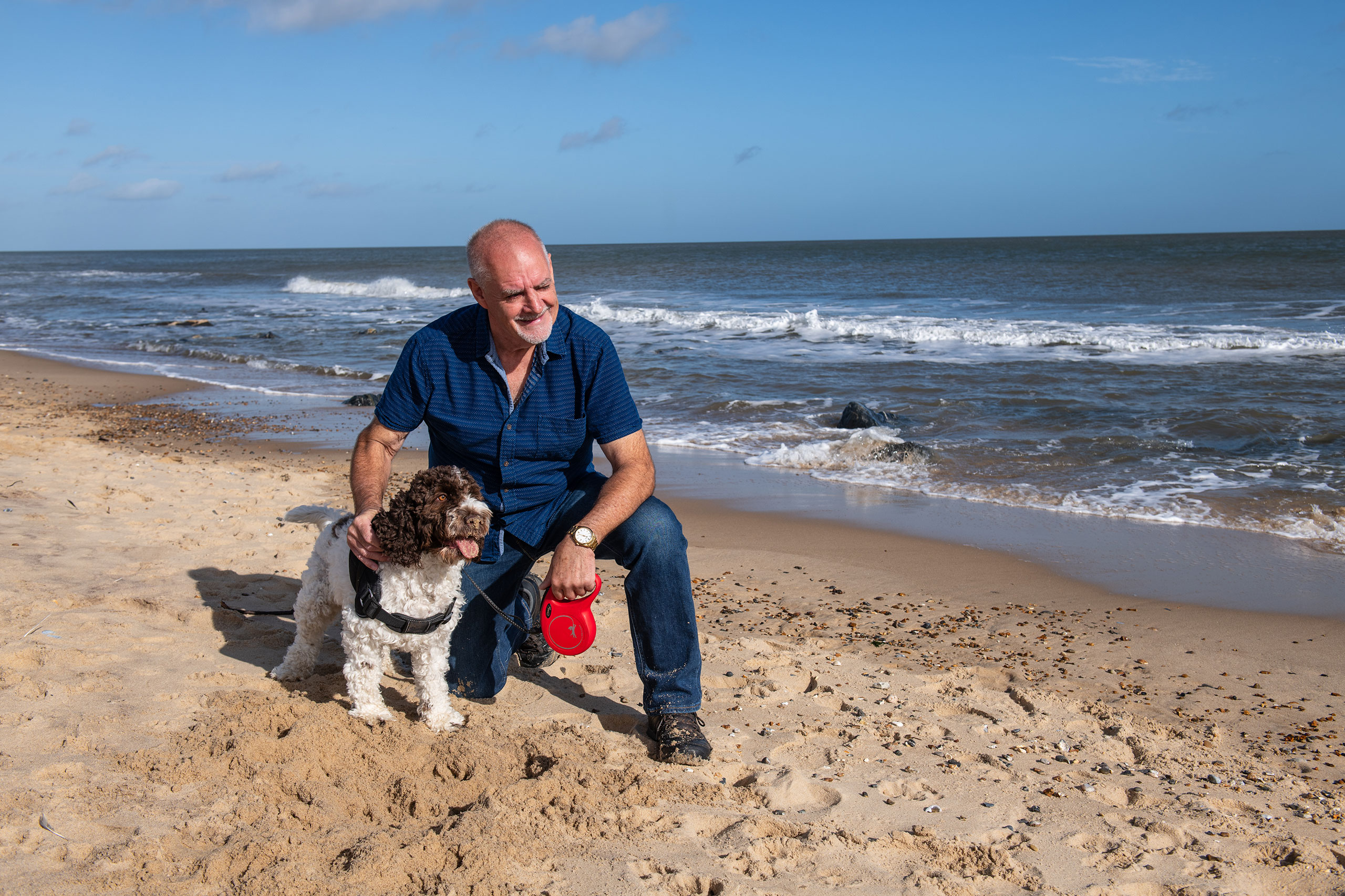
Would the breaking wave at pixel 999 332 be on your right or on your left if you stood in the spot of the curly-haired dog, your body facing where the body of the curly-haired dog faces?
on your left

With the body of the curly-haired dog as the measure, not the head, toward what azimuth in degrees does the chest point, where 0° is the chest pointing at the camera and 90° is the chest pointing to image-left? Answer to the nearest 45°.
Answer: approximately 315°

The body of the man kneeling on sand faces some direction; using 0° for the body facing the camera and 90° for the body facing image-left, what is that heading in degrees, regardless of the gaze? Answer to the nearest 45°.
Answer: approximately 0°

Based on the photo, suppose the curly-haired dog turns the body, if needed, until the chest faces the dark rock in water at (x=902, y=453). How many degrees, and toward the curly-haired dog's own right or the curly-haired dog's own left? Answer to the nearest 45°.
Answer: approximately 90° to the curly-haired dog's own left

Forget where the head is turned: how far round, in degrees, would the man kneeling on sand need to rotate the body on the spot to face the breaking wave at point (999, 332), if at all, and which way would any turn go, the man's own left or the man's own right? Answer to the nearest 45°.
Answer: approximately 135° to the man's own left
